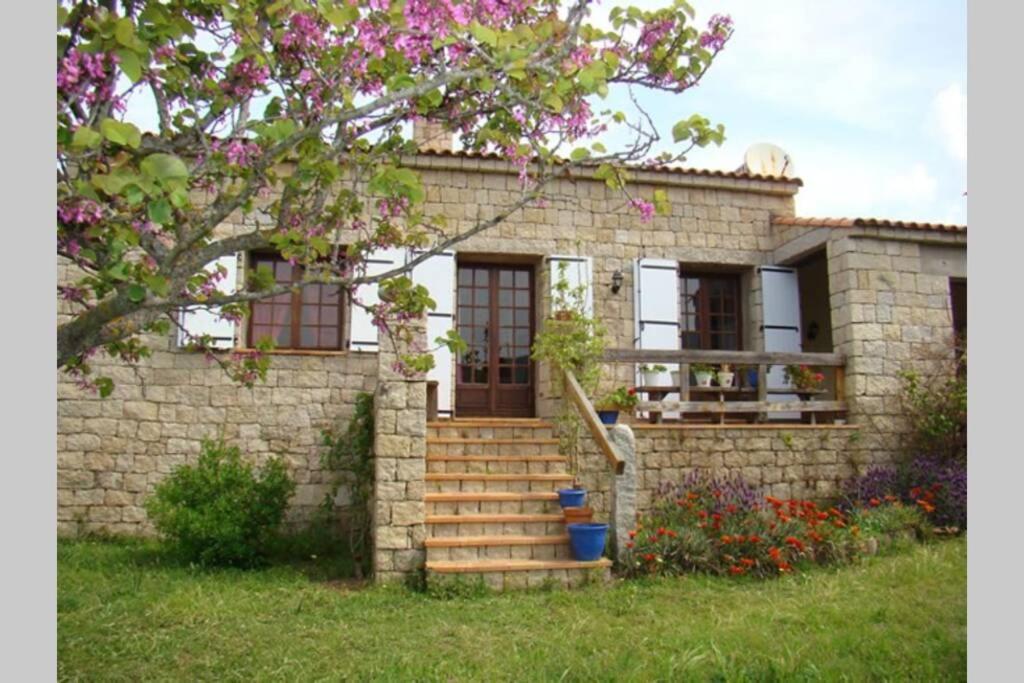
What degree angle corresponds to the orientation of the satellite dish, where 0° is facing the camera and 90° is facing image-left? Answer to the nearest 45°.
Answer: approximately 315°

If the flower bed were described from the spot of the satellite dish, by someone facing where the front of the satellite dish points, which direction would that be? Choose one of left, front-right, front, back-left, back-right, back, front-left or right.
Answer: front-right

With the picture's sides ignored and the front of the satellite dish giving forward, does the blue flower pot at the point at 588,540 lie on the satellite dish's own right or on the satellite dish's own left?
on the satellite dish's own right

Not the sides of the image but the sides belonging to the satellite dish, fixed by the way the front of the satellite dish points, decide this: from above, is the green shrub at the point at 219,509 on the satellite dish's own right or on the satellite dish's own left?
on the satellite dish's own right

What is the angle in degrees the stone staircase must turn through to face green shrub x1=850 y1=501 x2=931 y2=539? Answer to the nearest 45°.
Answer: approximately 90° to its left

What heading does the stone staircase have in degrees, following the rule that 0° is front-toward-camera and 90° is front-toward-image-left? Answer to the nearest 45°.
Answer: approximately 0°
